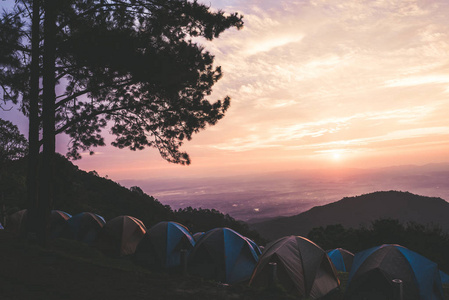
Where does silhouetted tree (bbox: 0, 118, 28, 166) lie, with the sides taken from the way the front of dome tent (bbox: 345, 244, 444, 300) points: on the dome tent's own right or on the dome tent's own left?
on the dome tent's own right

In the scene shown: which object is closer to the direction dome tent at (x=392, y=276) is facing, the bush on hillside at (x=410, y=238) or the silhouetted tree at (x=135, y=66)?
the silhouetted tree

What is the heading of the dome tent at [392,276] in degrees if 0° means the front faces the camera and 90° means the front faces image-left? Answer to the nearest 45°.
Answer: approximately 45°

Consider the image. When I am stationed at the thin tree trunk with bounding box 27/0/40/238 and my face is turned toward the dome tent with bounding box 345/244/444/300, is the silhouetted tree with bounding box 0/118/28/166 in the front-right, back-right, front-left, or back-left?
back-left

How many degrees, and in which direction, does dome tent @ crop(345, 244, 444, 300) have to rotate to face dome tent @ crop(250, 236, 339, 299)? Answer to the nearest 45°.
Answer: approximately 45° to its right

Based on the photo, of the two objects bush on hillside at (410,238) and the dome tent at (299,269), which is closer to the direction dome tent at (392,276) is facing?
the dome tent

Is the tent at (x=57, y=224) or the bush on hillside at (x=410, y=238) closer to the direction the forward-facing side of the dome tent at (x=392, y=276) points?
the tent
